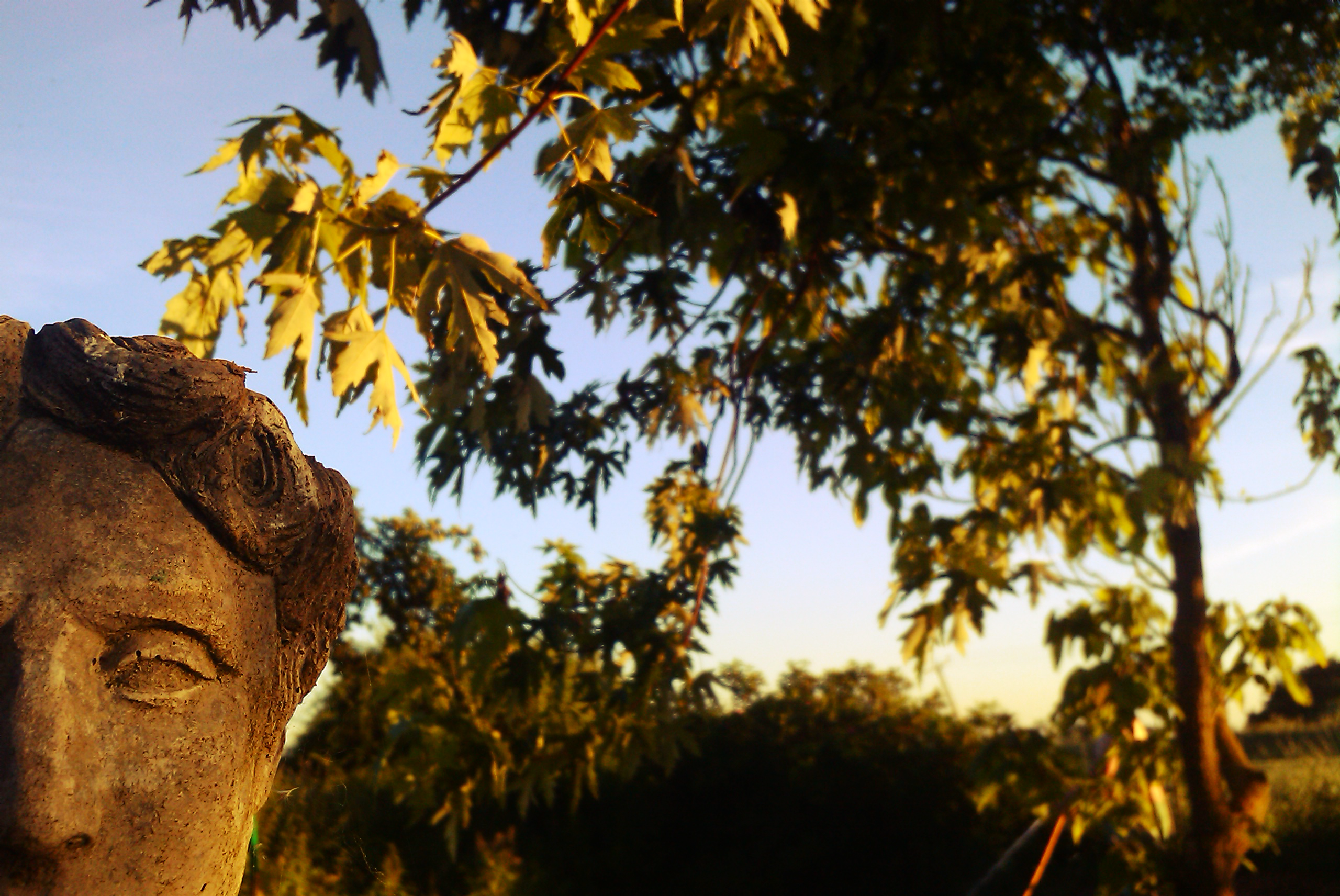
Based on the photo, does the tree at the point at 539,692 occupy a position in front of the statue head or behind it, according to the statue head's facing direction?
behind

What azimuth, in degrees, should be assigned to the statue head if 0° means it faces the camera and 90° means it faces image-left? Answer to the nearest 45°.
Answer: approximately 0°
